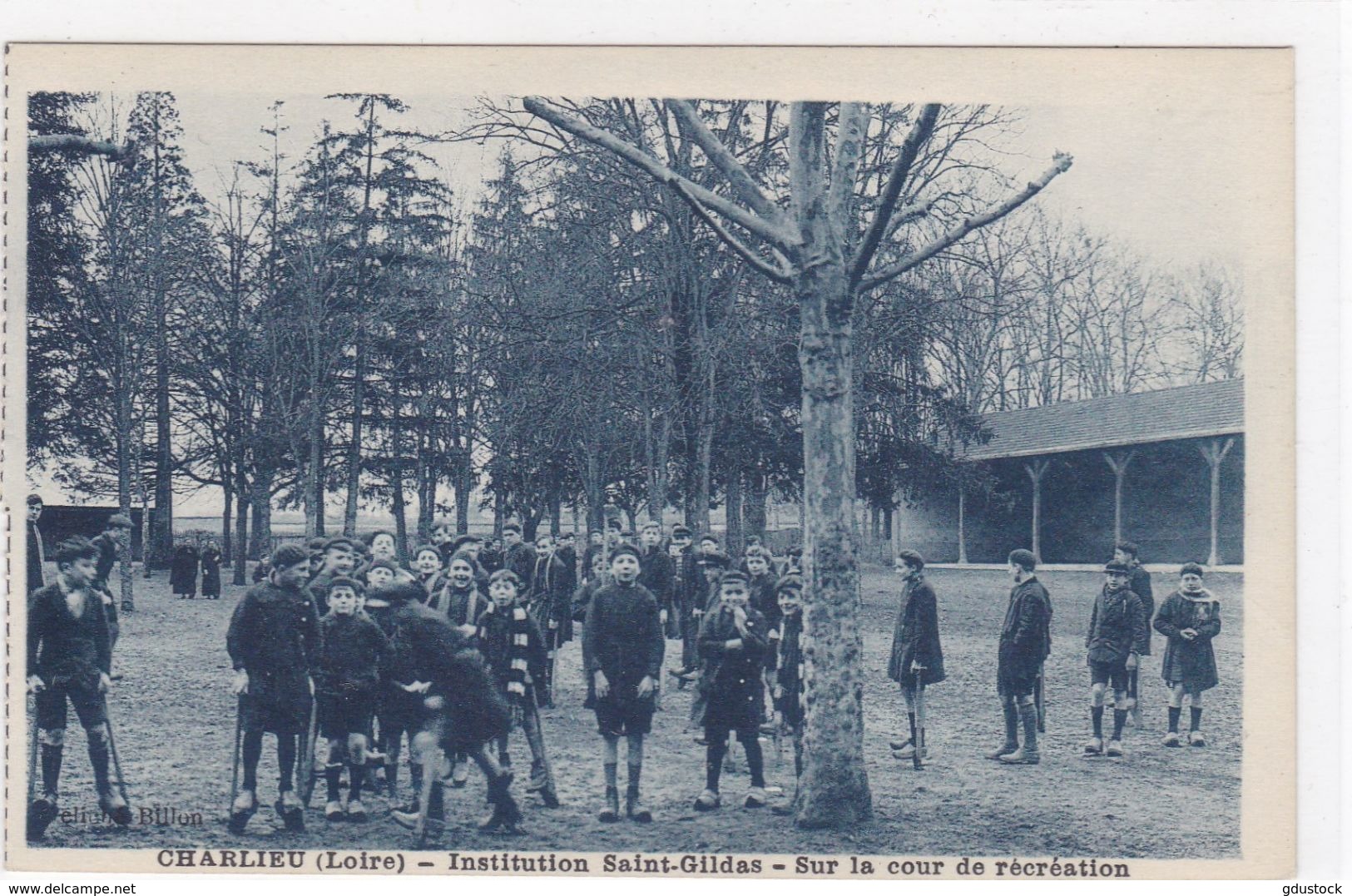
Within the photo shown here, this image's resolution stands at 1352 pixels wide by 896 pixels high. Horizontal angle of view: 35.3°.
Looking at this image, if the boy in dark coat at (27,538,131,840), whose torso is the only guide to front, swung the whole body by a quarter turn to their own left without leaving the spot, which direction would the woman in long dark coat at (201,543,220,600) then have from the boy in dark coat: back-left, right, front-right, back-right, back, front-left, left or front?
left

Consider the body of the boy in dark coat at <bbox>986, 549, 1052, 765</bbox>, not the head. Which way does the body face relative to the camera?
to the viewer's left

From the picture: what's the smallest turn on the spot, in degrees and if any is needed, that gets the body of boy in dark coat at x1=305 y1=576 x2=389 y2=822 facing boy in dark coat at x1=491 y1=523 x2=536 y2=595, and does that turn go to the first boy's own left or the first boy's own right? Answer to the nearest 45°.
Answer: approximately 180°

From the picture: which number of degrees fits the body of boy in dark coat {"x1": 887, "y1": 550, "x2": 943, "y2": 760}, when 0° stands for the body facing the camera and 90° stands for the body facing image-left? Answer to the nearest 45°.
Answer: approximately 90°

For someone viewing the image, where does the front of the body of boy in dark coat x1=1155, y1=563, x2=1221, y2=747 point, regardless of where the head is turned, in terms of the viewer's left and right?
facing the viewer

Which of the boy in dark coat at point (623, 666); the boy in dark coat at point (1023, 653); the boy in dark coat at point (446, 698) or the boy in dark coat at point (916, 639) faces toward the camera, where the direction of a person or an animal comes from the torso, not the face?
the boy in dark coat at point (623, 666)

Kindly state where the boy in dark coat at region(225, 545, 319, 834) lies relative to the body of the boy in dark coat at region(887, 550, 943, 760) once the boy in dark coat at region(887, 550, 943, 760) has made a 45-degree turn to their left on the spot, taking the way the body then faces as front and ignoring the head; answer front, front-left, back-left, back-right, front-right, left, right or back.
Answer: front

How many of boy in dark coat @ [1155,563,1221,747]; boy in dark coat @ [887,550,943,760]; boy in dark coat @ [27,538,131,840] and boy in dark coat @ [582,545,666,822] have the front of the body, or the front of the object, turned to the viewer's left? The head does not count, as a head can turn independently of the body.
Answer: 1

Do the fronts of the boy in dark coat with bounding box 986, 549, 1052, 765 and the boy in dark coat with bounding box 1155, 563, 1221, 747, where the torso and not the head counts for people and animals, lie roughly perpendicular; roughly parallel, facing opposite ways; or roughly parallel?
roughly perpendicular

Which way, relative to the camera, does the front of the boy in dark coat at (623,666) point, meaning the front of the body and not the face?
toward the camera
